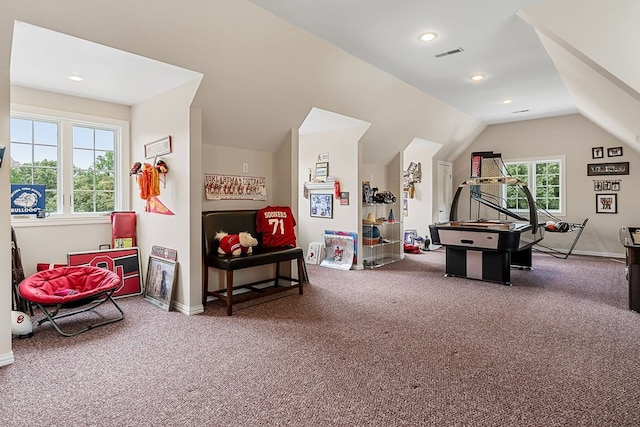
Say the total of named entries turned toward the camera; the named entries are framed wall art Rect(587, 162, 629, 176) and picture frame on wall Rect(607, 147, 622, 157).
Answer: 2

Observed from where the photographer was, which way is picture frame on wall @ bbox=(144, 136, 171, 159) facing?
facing the viewer and to the left of the viewer

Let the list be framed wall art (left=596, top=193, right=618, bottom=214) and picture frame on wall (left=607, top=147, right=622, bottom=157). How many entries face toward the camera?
2

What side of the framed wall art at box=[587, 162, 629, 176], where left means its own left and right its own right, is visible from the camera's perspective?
front

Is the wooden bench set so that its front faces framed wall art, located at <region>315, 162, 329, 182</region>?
no

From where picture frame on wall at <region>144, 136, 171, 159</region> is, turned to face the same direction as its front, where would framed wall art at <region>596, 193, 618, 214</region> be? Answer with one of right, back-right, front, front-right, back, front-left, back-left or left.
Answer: back-left

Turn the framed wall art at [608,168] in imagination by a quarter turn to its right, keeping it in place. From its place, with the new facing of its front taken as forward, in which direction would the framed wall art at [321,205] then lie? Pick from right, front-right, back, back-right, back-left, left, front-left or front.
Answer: front-left

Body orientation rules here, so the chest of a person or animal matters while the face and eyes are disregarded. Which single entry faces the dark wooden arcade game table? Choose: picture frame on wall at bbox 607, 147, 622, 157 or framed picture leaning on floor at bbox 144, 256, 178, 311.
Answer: the picture frame on wall

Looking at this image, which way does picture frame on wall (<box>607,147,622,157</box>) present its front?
toward the camera

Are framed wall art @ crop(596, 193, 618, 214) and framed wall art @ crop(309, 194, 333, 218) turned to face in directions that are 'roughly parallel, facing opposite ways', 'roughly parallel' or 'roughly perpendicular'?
roughly parallel

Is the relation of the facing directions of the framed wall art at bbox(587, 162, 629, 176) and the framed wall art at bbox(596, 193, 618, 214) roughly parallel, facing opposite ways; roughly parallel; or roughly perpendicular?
roughly parallel

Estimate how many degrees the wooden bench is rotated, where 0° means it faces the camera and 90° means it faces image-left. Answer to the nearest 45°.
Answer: approximately 315°

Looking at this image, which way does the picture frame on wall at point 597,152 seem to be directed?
toward the camera

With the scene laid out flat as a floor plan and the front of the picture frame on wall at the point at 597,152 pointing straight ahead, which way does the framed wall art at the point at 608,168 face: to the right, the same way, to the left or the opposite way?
the same way
